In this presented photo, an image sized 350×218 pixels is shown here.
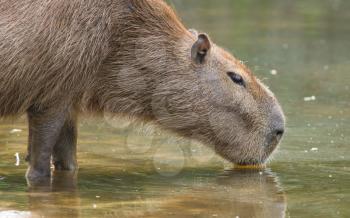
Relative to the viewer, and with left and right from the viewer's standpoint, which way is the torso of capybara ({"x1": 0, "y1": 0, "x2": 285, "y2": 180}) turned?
facing to the right of the viewer
